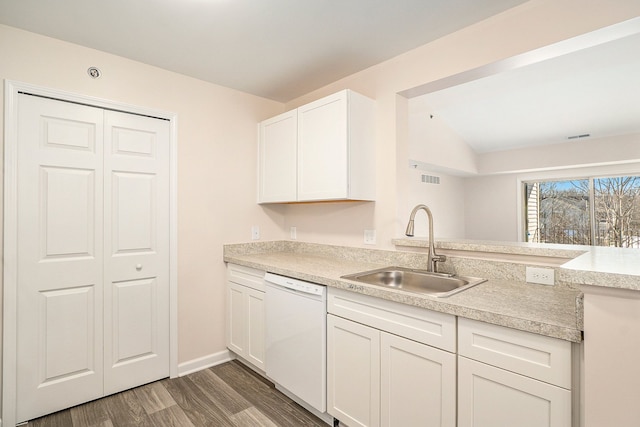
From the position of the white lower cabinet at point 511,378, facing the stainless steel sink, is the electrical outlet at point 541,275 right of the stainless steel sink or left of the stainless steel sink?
right

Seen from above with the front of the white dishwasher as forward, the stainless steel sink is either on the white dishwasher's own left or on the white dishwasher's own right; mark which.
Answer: on the white dishwasher's own left

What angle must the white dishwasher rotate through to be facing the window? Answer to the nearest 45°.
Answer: approximately 180°

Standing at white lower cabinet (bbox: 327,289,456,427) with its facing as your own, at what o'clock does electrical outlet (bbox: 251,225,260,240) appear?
The electrical outlet is roughly at 3 o'clock from the white lower cabinet.

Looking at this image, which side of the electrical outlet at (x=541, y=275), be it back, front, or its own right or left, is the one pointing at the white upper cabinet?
right

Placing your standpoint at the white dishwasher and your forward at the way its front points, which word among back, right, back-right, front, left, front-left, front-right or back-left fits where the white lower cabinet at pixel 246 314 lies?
right

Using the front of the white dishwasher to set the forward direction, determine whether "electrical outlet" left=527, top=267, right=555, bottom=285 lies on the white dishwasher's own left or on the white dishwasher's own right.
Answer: on the white dishwasher's own left

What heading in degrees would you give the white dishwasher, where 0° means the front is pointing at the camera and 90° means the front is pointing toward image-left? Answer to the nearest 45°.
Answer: approximately 45°

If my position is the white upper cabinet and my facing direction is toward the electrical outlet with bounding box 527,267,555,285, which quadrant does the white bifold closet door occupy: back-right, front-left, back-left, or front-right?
back-right

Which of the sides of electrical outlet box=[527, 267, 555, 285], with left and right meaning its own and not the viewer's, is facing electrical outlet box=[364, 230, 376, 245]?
right
